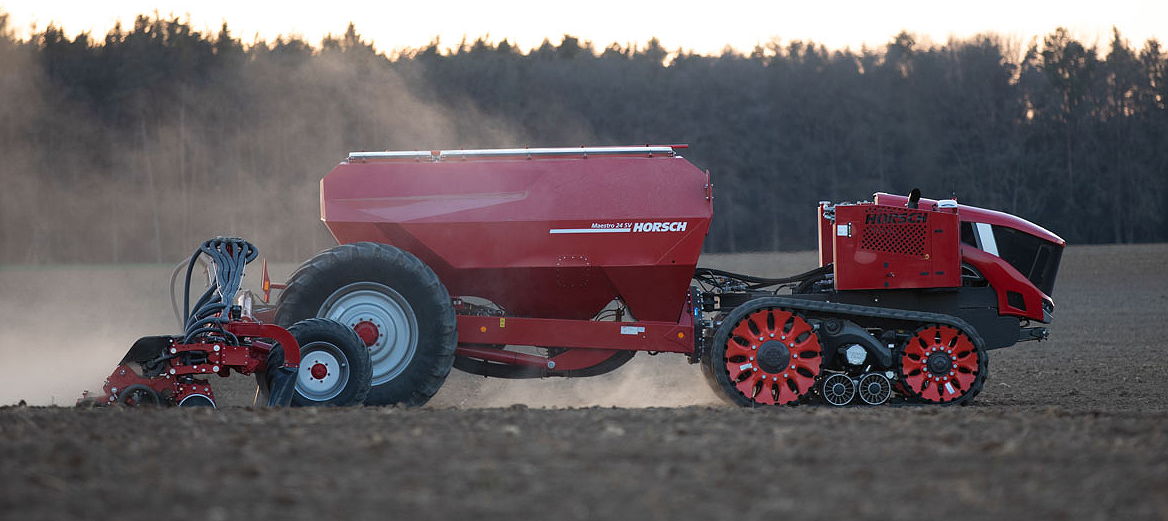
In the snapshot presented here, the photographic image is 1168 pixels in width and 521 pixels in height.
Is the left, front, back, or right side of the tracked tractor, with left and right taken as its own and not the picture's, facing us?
right
